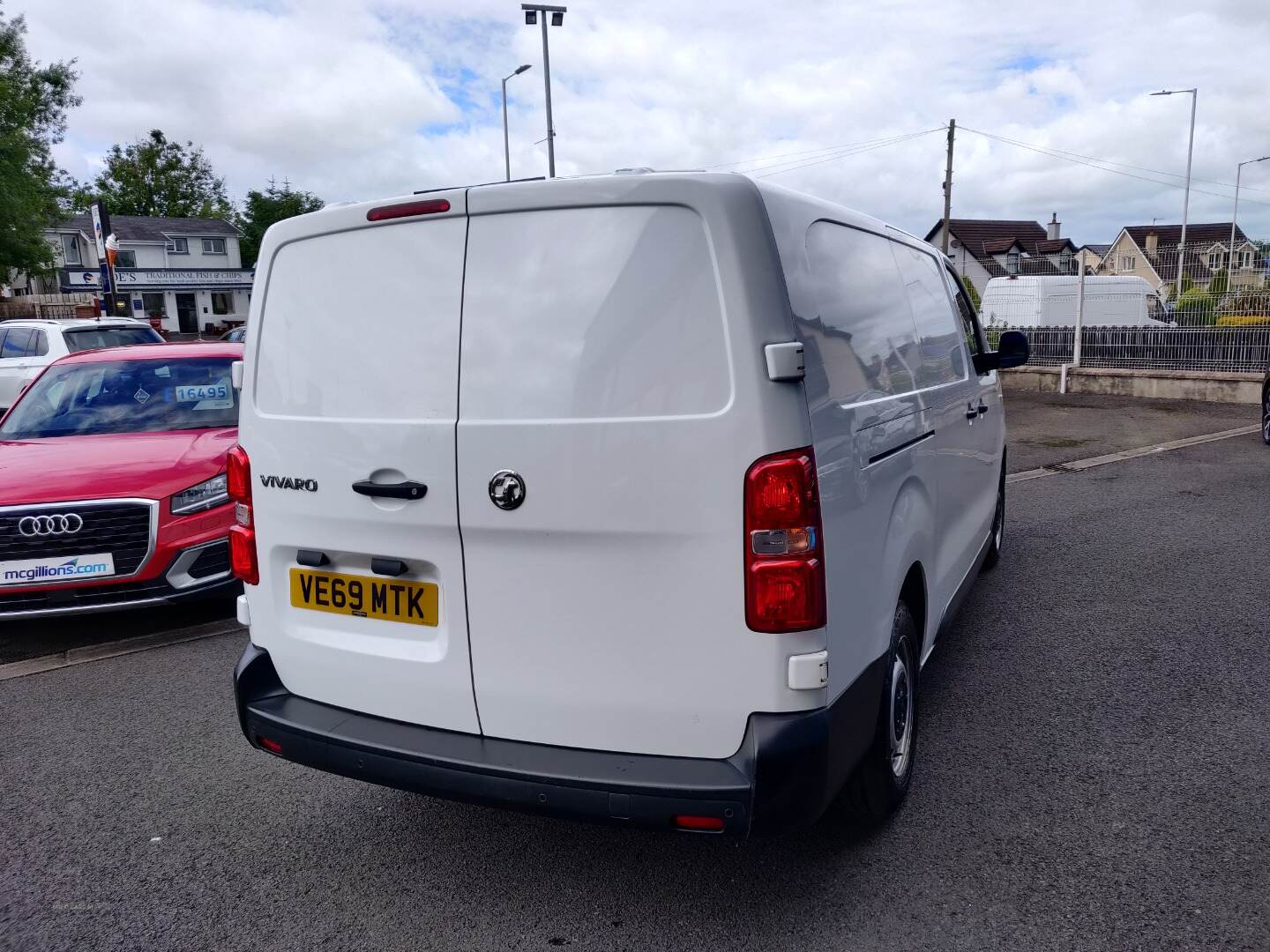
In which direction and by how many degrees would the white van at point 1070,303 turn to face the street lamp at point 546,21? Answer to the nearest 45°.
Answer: approximately 180°

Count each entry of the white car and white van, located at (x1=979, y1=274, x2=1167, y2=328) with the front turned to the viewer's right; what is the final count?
1

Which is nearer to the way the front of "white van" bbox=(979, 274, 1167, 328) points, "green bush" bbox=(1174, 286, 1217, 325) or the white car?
the green bush

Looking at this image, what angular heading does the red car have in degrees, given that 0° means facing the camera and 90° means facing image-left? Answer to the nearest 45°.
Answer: approximately 45°

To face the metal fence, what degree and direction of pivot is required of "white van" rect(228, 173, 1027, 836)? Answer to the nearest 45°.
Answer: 0° — it already faces it

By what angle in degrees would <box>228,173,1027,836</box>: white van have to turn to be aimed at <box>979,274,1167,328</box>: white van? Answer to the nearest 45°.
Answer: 0° — it already faces it

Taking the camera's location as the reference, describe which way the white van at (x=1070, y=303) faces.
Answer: facing to the right of the viewer

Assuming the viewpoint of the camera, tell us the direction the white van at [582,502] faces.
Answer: facing away from the viewer and to the right of the viewer

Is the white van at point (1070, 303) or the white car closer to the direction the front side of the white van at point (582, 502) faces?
the white van at point (1070, 303)
